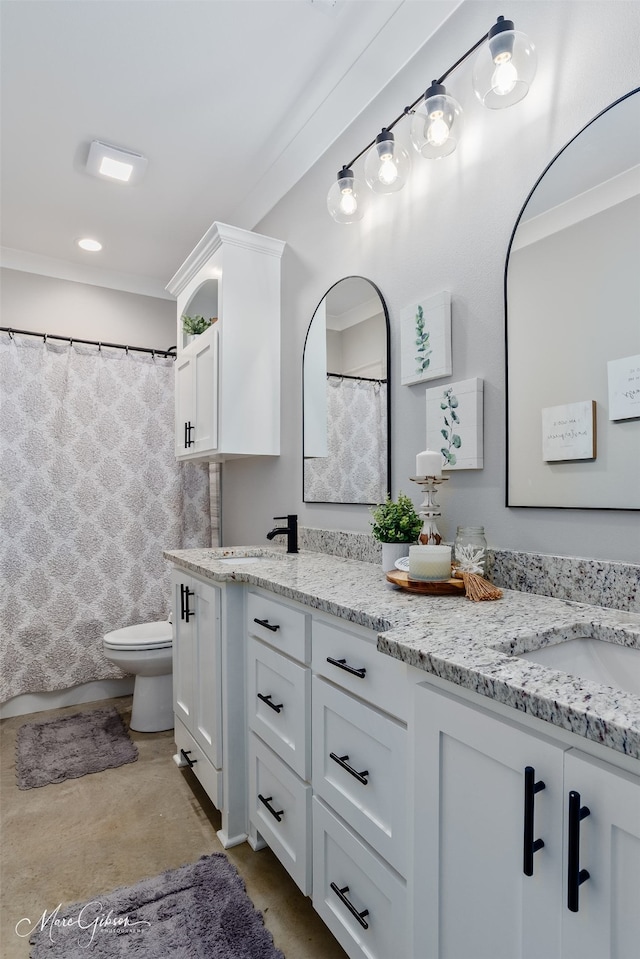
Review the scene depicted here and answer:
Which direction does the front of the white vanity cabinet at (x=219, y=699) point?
to the viewer's left

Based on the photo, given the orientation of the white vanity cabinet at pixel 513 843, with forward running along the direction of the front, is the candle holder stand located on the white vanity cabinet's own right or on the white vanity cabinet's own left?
on the white vanity cabinet's own right

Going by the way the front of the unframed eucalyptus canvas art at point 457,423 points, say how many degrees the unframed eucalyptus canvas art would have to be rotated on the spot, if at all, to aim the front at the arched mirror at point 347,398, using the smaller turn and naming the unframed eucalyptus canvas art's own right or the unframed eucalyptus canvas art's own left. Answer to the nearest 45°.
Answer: approximately 90° to the unframed eucalyptus canvas art's own right

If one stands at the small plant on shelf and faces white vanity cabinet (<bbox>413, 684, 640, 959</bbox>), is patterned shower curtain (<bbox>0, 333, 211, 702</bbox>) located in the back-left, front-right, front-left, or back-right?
back-right
